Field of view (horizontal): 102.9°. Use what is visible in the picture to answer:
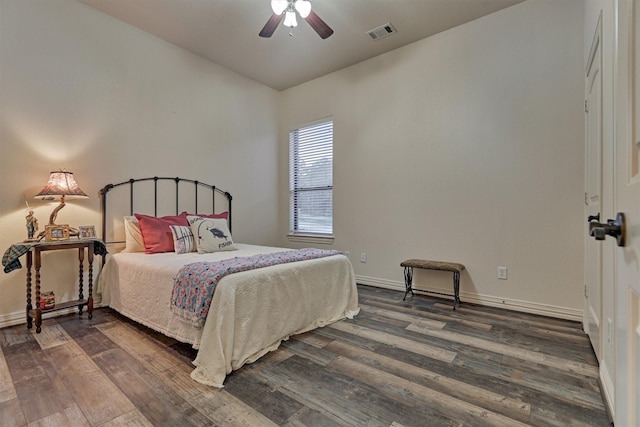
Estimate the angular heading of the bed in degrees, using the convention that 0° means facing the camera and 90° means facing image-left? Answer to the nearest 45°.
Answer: approximately 315°

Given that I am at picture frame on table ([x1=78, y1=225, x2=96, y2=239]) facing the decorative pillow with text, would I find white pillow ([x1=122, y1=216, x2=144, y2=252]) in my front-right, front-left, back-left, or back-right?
front-left

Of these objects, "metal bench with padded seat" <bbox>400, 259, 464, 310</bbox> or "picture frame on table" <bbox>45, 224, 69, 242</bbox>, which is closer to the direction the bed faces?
the metal bench with padded seat

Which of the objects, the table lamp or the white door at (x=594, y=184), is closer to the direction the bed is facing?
the white door

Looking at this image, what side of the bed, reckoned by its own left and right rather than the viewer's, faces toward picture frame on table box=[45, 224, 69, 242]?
right

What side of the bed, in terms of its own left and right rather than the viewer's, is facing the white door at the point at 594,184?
front

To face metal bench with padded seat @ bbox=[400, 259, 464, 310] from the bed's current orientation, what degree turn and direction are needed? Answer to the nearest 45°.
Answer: approximately 45° to its left

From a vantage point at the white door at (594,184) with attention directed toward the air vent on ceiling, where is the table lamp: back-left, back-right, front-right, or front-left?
front-left

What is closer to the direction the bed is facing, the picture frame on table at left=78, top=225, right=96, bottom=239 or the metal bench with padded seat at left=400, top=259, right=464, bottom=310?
the metal bench with padded seat
